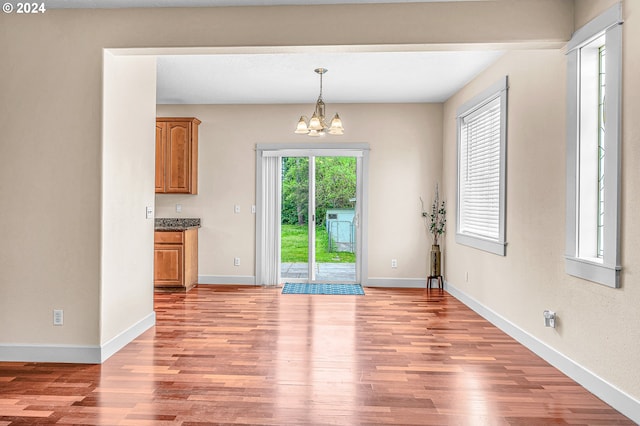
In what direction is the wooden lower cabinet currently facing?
toward the camera

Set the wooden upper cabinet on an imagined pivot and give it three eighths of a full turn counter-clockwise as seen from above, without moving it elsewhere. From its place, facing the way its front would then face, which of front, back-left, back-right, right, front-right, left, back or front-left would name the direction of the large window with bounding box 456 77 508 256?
right

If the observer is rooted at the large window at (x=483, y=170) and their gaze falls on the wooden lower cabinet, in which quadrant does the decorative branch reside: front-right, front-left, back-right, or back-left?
front-right

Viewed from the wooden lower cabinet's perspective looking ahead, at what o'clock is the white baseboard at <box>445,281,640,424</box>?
The white baseboard is roughly at 11 o'clock from the wooden lower cabinet.

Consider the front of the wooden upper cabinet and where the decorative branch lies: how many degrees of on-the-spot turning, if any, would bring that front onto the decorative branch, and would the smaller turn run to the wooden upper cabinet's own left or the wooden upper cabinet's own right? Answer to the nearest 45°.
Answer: approximately 90° to the wooden upper cabinet's own left

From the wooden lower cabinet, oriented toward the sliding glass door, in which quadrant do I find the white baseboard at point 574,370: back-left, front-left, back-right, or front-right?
front-right

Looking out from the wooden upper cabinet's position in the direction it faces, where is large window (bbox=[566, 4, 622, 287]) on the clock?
The large window is roughly at 11 o'clock from the wooden upper cabinet.

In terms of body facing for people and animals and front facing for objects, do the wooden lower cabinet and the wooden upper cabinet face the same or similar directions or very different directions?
same or similar directions

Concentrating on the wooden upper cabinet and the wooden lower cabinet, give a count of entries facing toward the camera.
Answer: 2

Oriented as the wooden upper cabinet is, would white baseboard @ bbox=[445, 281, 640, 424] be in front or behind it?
in front

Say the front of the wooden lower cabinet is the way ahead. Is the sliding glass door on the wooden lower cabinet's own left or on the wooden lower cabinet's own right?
on the wooden lower cabinet's own left

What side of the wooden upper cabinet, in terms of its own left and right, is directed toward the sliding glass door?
left

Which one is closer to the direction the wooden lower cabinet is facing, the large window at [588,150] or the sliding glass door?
the large window

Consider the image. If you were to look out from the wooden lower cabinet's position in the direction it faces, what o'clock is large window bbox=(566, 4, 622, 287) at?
The large window is roughly at 11 o'clock from the wooden lower cabinet.

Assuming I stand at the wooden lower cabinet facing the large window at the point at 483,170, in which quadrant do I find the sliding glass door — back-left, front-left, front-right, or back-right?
front-left
